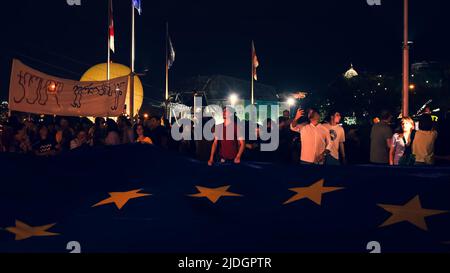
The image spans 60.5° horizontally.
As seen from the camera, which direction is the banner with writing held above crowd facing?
toward the camera

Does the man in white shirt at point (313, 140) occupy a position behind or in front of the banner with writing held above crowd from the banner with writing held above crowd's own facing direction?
in front

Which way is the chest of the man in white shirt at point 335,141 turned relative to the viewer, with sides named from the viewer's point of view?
facing the viewer and to the left of the viewer

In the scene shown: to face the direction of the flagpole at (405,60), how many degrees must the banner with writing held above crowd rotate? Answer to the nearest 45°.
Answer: approximately 90° to its left

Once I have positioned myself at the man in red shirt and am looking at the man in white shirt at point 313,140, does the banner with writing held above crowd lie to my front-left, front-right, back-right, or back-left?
back-left
